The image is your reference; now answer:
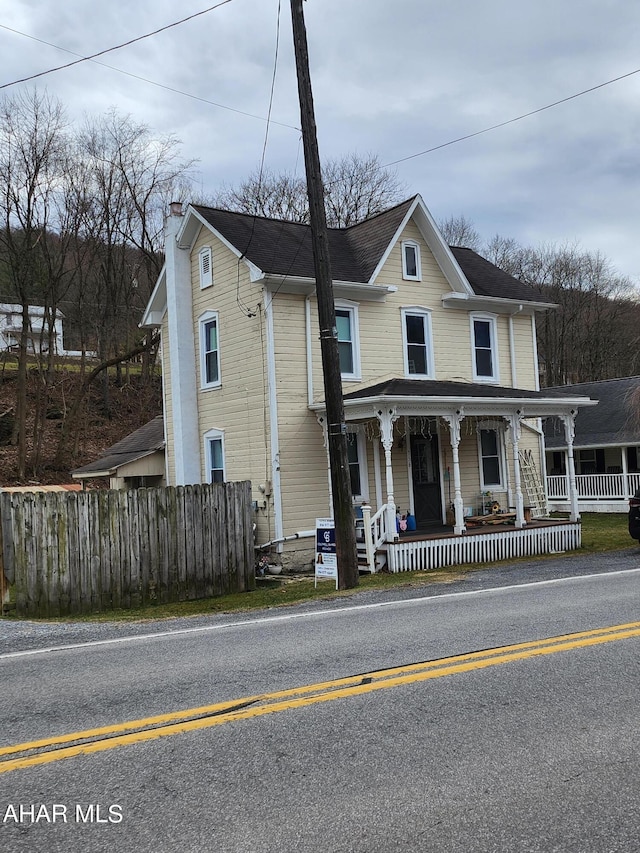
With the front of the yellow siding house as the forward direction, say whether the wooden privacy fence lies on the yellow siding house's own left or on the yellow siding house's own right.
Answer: on the yellow siding house's own right

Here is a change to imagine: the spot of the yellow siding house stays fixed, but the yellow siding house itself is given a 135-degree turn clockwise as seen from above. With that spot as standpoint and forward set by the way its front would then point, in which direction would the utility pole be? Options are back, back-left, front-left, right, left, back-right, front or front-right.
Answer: left

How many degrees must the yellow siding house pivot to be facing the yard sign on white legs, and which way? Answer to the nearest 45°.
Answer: approximately 45° to its right

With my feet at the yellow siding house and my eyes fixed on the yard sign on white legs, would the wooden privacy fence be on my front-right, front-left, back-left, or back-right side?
front-right

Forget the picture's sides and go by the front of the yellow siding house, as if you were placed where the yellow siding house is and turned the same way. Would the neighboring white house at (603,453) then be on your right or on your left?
on your left

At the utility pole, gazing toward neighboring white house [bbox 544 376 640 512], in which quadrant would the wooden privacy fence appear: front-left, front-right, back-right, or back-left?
back-left

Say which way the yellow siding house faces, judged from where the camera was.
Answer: facing the viewer and to the right of the viewer
